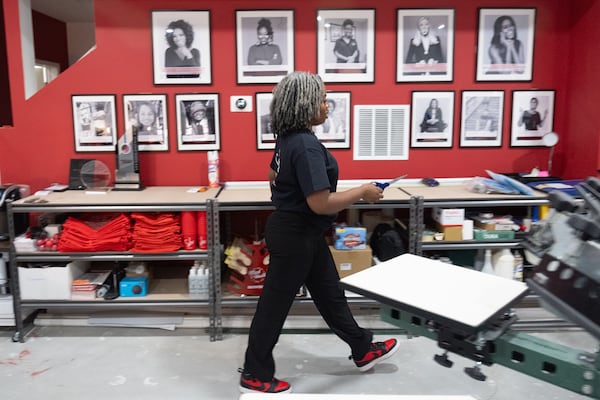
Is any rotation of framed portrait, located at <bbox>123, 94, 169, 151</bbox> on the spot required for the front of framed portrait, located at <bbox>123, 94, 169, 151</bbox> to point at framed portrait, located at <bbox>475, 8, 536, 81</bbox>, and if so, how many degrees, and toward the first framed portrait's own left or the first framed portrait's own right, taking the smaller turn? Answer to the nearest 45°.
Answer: approximately 90° to the first framed portrait's own left

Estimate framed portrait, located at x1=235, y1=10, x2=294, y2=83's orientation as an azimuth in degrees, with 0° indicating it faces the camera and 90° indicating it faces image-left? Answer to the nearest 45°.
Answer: approximately 0°

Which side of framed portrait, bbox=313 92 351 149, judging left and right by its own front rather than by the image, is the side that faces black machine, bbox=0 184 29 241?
right
